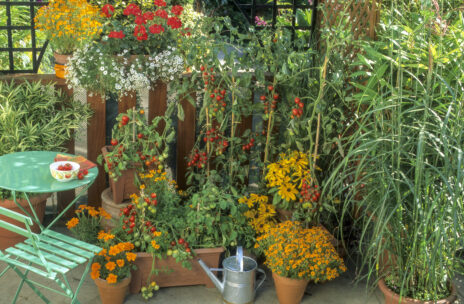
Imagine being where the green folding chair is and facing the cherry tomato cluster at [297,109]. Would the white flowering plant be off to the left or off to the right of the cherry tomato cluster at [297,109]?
left

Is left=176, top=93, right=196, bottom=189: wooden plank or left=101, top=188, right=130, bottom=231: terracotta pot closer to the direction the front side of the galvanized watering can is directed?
the terracotta pot

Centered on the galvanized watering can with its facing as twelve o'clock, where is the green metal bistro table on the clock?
The green metal bistro table is roughly at 12 o'clock from the galvanized watering can.

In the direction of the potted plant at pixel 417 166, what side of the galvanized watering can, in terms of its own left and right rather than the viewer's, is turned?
back

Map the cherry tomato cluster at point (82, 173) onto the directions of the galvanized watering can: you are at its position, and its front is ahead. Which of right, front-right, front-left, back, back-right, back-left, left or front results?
front

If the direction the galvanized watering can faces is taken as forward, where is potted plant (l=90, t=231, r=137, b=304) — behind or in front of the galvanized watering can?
in front

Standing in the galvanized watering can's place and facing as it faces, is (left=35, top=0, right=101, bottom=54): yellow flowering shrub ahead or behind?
ahead

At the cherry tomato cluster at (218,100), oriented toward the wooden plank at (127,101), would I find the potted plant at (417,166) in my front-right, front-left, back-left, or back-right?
back-left

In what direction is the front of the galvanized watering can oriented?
to the viewer's left
